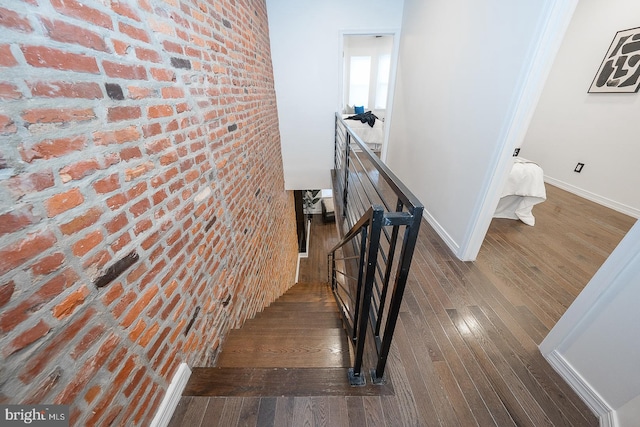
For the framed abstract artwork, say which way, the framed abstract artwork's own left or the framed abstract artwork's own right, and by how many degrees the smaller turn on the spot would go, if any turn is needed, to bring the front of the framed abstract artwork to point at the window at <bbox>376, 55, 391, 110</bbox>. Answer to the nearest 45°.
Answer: approximately 90° to the framed abstract artwork's own right

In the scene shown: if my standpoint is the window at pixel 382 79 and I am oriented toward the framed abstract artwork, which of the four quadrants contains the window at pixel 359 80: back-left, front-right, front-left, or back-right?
back-right

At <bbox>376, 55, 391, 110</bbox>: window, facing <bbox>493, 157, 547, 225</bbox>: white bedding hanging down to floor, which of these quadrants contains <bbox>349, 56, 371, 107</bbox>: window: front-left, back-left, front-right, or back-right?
back-right

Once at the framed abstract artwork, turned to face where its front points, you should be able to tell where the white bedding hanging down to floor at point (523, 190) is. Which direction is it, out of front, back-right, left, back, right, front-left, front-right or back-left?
front-left

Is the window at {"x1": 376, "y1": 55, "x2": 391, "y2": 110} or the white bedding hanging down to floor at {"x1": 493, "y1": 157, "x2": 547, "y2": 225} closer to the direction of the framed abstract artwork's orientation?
the white bedding hanging down to floor

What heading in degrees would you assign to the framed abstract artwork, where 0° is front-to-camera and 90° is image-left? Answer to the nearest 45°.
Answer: approximately 45°

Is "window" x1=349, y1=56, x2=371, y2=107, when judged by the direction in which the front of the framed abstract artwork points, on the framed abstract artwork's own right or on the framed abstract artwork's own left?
on the framed abstract artwork's own right
